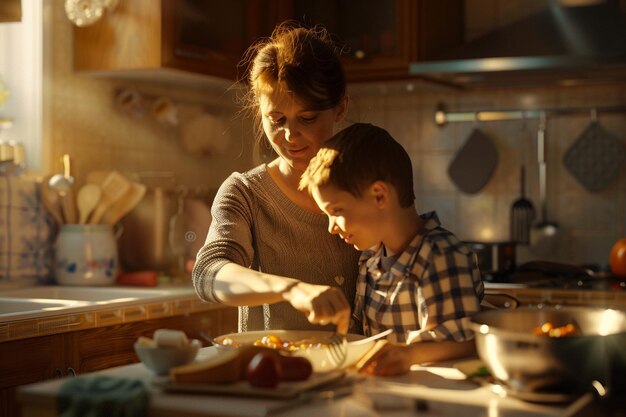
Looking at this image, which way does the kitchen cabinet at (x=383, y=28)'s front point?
toward the camera

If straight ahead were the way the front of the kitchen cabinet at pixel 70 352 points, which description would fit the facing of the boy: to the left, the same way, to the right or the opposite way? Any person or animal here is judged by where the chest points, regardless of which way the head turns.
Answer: to the right

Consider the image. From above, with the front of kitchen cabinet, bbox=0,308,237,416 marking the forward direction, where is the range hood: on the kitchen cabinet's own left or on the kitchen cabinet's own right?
on the kitchen cabinet's own left

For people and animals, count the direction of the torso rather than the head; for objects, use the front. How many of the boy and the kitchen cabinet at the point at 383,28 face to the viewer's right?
0

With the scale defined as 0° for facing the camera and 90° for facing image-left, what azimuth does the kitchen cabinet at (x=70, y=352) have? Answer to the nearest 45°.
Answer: approximately 315°

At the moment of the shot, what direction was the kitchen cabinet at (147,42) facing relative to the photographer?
facing the viewer and to the right of the viewer

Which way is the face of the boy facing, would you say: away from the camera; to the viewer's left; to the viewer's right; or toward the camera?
to the viewer's left

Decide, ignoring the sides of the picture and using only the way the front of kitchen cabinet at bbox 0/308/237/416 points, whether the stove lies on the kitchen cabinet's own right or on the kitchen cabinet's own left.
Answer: on the kitchen cabinet's own left

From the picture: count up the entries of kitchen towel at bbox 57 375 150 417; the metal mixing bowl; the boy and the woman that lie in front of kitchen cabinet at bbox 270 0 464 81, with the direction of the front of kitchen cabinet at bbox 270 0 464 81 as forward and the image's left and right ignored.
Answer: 4

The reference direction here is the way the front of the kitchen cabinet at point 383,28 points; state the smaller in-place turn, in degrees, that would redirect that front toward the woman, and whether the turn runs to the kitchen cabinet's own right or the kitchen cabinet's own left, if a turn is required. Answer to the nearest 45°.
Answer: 0° — it already faces them

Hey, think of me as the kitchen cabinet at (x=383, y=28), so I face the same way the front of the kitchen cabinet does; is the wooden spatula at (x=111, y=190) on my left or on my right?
on my right
